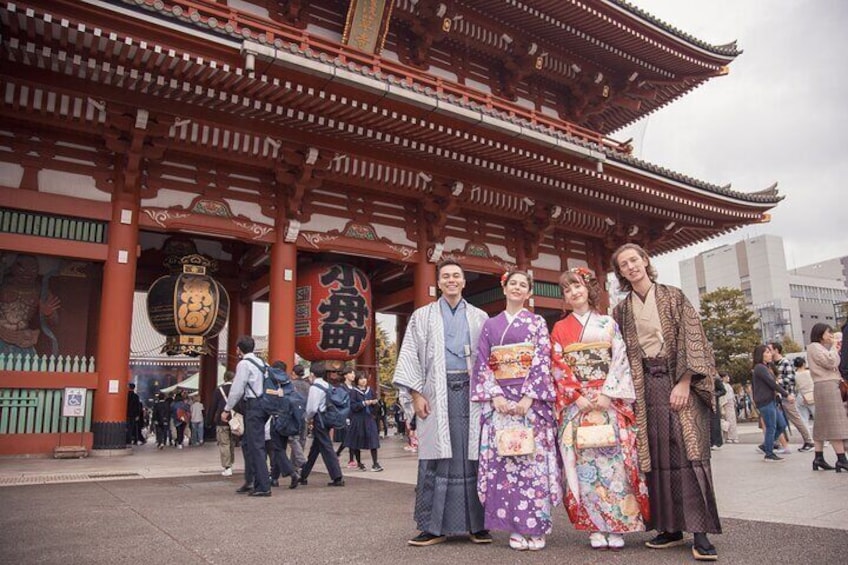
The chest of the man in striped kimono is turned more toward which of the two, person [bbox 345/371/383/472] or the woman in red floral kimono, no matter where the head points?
the woman in red floral kimono

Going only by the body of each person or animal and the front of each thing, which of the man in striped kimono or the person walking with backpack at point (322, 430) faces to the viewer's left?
the person walking with backpack

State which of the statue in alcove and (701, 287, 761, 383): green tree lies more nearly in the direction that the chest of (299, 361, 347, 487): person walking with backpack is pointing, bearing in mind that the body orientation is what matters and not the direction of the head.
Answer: the statue in alcove

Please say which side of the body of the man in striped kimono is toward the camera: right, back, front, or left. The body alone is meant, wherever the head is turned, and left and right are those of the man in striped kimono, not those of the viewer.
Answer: front

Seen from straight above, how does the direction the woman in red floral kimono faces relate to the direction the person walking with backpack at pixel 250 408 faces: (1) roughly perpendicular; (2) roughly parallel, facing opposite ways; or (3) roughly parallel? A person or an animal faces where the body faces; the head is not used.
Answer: roughly perpendicular

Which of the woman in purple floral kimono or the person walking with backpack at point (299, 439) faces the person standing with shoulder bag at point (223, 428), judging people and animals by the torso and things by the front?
the person walking with backpack at point (299, 439)

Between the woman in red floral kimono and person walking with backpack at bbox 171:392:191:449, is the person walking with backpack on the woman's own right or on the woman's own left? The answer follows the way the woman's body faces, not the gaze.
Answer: on the woman's own right

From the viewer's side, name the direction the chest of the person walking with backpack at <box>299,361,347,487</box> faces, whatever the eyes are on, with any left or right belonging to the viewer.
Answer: facing to the left of the viewer

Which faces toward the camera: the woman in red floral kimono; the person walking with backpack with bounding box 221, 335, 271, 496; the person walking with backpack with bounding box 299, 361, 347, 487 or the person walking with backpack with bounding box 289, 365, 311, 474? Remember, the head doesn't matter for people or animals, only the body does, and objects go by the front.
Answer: the woman in red floral kimono

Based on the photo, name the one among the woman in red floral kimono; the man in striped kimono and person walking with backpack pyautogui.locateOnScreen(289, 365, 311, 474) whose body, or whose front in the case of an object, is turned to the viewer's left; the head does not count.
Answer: the person walking with backpack

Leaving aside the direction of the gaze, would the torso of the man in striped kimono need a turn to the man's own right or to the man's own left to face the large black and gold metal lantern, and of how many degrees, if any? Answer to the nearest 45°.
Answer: approximately 135° to the man's own right

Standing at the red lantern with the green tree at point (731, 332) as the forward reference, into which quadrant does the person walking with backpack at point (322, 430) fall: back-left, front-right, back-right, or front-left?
back-right
